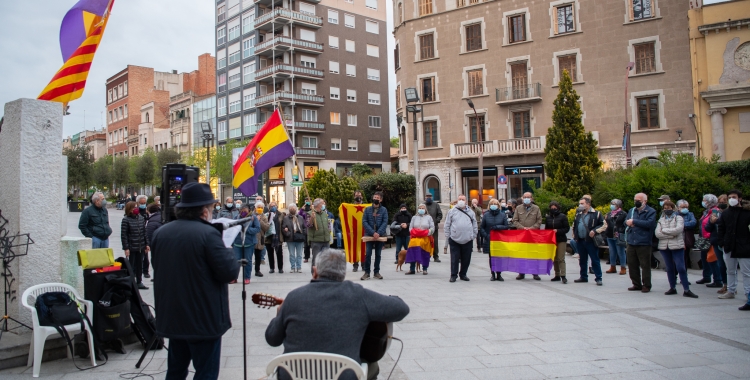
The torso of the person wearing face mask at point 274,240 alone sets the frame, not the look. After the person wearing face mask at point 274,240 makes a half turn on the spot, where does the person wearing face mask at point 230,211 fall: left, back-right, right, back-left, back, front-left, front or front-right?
left

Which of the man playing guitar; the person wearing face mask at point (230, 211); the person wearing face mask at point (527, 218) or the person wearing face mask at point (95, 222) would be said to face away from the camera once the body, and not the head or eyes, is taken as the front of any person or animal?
the man playing guitar

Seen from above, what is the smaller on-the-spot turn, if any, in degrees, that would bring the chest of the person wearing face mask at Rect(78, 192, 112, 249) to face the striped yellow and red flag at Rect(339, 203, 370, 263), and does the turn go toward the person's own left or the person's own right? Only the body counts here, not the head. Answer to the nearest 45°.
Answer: approximately 45° to the person's own left

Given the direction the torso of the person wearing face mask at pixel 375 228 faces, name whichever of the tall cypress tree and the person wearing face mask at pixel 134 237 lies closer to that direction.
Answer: the person wearing face mask

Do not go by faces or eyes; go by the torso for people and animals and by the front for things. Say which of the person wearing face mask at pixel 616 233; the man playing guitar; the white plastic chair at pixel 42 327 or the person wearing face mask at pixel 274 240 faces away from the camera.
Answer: the man playing guitar

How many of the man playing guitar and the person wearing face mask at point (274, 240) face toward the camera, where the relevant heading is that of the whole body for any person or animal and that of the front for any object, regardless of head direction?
1

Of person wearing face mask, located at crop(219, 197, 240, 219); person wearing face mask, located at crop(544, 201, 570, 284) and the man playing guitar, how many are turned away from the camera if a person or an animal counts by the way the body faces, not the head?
1

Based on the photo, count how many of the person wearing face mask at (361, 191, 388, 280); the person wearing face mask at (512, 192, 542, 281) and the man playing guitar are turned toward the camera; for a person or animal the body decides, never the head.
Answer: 2

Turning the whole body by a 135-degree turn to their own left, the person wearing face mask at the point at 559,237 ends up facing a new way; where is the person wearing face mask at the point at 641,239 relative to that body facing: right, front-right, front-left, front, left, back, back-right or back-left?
front-right

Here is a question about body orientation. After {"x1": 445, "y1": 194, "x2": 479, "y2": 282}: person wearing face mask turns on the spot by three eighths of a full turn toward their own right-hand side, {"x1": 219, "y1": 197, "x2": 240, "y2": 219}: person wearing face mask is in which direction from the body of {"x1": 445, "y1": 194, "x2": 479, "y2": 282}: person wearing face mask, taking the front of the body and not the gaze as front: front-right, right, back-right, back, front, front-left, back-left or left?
front-left

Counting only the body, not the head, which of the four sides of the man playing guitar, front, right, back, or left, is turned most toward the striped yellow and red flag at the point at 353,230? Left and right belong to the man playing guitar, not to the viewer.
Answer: front

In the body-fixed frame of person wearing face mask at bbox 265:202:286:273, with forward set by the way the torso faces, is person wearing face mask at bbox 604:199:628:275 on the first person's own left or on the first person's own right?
on the first person's own left

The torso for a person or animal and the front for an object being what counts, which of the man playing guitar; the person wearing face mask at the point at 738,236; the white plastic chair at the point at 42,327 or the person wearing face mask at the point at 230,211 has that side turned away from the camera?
the man playing guitar

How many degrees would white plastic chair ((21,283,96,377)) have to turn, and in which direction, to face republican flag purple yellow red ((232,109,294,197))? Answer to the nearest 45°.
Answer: approximately 90° to its left
